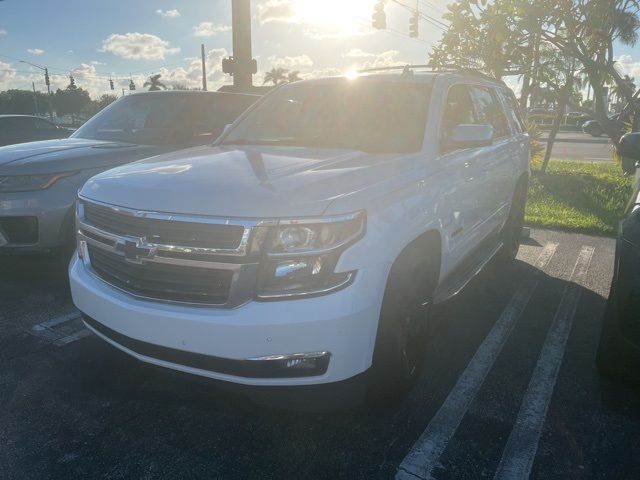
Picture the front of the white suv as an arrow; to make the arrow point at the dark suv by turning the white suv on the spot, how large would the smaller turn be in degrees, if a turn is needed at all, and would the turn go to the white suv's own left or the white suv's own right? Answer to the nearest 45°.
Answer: approximately 135° to the white suv's own left

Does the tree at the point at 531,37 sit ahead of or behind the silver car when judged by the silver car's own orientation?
behind

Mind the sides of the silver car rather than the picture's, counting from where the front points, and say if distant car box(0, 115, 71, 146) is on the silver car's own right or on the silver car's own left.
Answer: on the silver car's own right

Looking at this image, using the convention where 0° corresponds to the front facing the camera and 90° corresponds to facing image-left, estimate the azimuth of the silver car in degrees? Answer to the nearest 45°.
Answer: approximately 45°

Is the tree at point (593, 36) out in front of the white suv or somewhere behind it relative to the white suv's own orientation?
behind

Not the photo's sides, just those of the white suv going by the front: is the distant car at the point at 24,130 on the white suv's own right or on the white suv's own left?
on the white suv's own right

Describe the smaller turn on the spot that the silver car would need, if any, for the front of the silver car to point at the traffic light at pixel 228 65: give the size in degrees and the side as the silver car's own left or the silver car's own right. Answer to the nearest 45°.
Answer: approximately 180°

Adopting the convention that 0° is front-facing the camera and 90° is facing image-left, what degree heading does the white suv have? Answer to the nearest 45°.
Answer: approximately 45°

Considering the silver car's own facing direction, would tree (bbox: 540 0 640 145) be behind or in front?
behind

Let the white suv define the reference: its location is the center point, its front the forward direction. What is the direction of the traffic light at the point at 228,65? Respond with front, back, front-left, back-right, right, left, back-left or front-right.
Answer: back-right
